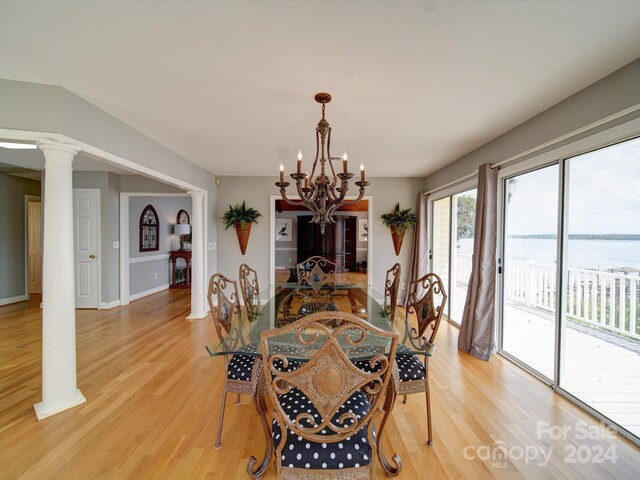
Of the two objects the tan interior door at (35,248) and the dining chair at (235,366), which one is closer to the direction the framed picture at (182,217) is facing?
the dining chair

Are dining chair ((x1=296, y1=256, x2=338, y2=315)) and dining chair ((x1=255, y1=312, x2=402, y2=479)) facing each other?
yes

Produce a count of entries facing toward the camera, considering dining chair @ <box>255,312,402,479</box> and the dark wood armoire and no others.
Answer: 1

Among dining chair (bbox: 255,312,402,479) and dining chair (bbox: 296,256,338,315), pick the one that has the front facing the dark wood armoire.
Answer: dining chair (bbox: 255,312,402,479)

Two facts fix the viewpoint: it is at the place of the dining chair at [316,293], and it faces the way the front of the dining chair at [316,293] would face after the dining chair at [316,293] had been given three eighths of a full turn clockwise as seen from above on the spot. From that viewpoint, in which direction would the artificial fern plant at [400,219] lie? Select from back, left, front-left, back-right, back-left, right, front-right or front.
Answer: right

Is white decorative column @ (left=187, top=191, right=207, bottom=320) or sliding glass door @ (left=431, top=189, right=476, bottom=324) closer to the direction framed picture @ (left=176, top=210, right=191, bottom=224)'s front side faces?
the white decorative column

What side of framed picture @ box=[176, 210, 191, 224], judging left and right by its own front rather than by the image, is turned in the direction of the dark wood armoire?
left

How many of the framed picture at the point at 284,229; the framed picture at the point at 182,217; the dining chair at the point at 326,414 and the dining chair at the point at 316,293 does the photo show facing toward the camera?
3

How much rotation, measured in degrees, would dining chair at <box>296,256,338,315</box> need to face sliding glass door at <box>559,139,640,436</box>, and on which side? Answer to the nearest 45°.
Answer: approximately 90° to its left

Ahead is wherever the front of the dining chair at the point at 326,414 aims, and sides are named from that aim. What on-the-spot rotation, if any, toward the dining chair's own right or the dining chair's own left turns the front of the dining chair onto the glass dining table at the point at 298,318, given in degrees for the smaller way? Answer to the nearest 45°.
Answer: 0° — it already faces it

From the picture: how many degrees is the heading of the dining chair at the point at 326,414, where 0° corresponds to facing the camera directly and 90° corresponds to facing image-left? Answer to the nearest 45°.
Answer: approximately 180°
